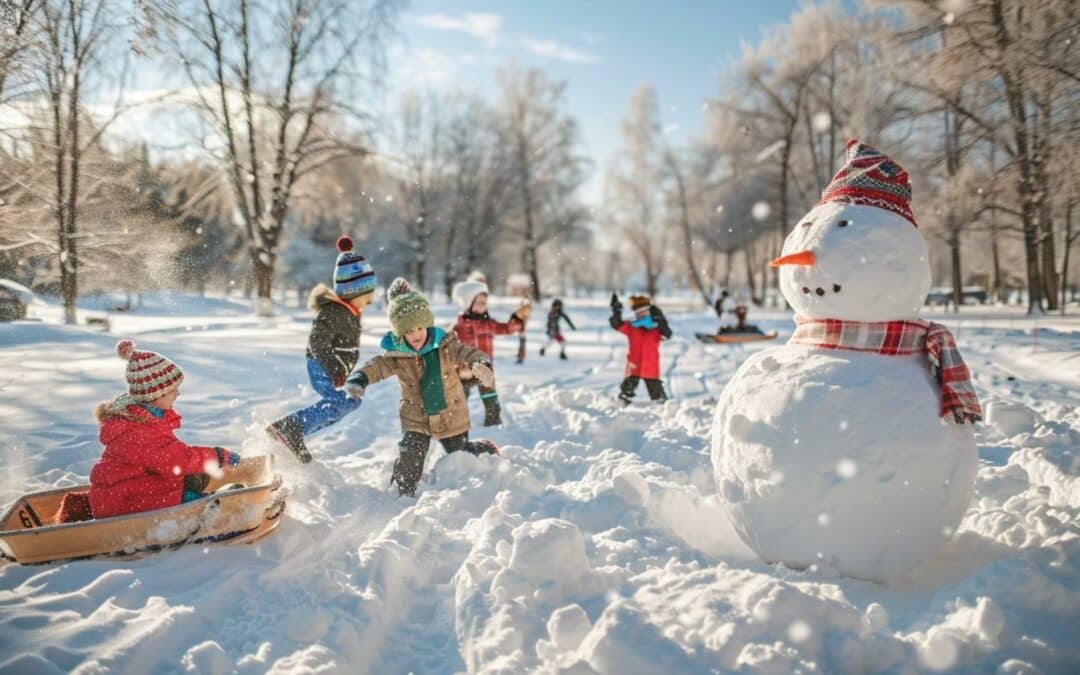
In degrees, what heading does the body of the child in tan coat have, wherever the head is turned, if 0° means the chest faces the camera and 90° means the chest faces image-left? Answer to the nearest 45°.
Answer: approximately 0°

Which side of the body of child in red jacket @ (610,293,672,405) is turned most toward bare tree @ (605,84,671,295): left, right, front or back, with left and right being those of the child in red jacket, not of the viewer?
back

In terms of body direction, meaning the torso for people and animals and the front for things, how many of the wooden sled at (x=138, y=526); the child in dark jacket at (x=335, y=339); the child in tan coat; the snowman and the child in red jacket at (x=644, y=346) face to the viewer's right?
2

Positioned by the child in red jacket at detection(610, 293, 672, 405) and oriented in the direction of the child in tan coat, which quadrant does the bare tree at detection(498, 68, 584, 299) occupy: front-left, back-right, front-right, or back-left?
back-right

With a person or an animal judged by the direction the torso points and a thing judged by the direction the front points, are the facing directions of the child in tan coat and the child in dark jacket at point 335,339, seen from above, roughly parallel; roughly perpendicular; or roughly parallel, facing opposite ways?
roughly perpendicular

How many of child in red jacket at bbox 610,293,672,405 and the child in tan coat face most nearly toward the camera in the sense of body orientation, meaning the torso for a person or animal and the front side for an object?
2

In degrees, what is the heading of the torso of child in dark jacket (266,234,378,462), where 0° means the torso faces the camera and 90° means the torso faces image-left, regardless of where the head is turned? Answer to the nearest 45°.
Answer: approximately 270°

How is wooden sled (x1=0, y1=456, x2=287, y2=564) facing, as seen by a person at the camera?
facing to the right of the viewer

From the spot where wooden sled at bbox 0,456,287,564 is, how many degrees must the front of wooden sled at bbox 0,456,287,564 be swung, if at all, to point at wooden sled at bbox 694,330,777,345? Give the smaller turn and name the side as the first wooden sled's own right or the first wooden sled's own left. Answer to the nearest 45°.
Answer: approximately 45° to the first wooden sled's own left
